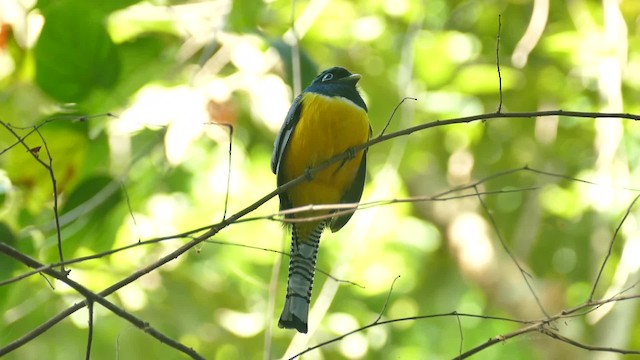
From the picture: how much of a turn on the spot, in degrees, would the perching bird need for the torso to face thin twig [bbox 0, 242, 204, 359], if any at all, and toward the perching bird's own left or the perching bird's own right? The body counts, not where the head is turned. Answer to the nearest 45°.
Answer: approximately 45° to the perching bird's own right

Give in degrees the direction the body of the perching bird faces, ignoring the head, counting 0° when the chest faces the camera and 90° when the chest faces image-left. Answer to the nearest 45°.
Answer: approximately 315°

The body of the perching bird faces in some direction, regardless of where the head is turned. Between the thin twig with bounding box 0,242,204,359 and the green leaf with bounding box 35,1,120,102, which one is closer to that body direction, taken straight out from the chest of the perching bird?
the thin twig

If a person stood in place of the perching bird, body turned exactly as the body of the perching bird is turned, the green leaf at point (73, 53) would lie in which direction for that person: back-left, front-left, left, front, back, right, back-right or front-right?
back-right
